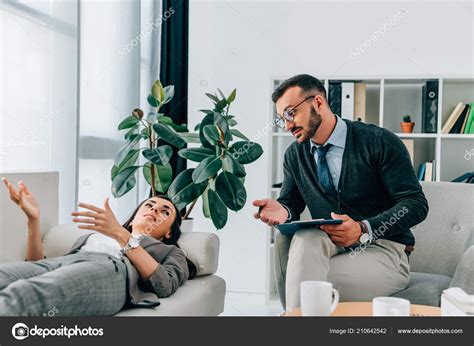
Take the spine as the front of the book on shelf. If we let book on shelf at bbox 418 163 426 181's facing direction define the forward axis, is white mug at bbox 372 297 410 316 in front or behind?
in front

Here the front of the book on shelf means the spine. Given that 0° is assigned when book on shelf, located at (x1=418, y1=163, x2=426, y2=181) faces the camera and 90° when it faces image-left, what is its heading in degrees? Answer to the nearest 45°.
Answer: approximately 0°

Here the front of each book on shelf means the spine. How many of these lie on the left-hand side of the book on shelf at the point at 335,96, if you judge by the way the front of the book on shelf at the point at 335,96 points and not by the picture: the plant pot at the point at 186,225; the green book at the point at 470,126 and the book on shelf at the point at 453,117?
2

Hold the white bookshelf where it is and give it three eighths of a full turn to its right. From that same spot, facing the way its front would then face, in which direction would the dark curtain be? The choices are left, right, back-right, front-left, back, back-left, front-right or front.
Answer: front-left

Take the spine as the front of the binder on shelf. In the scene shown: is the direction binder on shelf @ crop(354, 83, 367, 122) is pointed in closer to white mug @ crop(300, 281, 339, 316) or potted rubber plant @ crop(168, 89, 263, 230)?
the white mug

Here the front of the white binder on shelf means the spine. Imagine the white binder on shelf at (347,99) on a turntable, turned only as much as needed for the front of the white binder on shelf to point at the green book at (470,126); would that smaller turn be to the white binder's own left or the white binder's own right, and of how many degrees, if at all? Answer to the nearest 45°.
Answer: approximately 90° to the white binder's own left

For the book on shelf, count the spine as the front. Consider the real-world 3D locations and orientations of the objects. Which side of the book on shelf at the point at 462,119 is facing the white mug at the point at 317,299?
front
